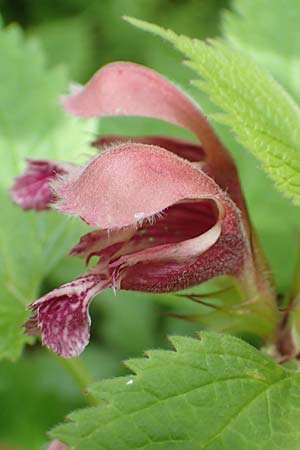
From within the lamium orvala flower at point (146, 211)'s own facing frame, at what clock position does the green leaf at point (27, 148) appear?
The green leaf is roughly at 2 o'clock from the lamium orvala flower.

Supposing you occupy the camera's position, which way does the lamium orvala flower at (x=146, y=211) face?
facing to the left of the viewer
